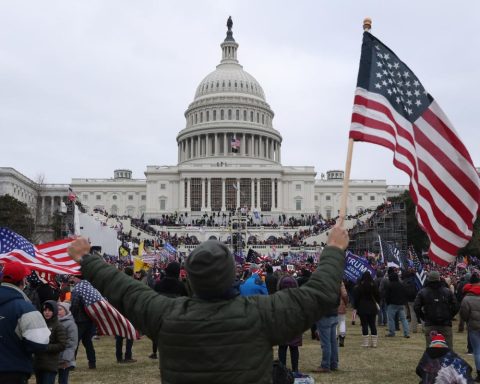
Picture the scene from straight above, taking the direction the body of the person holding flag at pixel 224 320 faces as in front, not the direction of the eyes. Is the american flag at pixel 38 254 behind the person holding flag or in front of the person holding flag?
in front

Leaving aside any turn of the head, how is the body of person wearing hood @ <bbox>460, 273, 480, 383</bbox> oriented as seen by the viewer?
away from the camera

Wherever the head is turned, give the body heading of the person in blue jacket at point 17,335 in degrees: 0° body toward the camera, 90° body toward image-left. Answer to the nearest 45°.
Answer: approximately 225°

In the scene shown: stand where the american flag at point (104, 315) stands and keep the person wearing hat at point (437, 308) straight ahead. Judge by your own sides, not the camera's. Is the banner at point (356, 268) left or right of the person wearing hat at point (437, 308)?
left

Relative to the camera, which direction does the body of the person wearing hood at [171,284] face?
away from the camera

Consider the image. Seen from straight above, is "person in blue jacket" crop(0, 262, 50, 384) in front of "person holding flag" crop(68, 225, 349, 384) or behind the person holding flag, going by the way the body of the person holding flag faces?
in front

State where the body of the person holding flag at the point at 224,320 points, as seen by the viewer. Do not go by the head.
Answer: away from the camera

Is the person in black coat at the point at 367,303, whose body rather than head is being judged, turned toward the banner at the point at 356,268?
yes

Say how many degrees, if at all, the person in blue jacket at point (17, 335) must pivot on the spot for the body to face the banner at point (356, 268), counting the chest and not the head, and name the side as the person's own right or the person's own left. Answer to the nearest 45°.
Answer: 0° — they already face it

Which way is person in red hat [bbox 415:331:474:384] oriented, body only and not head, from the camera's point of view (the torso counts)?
away from the camera

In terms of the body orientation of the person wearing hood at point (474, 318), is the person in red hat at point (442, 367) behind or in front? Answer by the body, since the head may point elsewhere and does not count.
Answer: behind

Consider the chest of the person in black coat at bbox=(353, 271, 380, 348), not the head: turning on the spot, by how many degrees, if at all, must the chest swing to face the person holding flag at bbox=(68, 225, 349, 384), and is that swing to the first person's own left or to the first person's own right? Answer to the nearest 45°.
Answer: approximately 180°

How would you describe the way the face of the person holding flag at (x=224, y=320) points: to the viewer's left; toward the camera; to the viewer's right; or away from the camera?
away from the camera

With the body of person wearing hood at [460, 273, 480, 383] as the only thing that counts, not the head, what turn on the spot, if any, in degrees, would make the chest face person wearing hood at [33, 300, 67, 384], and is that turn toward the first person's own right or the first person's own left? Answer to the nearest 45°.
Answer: approximately 135° to the first person's own left
